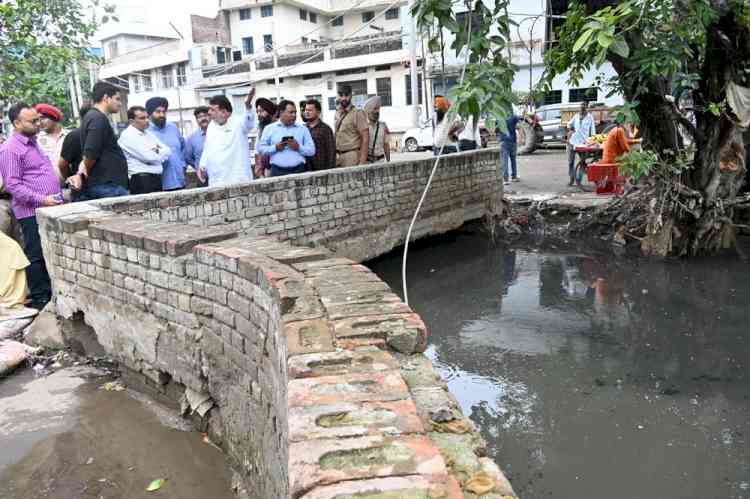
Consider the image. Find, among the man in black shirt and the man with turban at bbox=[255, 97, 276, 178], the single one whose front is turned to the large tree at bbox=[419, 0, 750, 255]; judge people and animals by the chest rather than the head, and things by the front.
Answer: the man in black shirt

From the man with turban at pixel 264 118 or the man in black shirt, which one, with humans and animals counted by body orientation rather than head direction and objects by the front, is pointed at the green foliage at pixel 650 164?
the man in black shirt

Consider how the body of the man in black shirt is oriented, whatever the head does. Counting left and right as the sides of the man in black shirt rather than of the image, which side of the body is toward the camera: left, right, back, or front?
right

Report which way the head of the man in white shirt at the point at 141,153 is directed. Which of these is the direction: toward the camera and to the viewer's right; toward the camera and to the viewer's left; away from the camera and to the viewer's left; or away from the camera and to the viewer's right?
toward the camera and to the viewer's right

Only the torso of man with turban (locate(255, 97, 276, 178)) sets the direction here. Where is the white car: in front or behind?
behind

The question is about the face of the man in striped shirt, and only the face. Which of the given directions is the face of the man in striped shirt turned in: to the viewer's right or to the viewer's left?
to the viewer's right

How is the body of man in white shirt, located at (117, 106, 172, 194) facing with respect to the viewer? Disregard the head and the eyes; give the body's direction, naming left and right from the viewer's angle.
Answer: facing the viewer and to the right of the viewer

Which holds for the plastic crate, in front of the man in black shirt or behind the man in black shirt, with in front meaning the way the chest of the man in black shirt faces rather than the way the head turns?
in front
